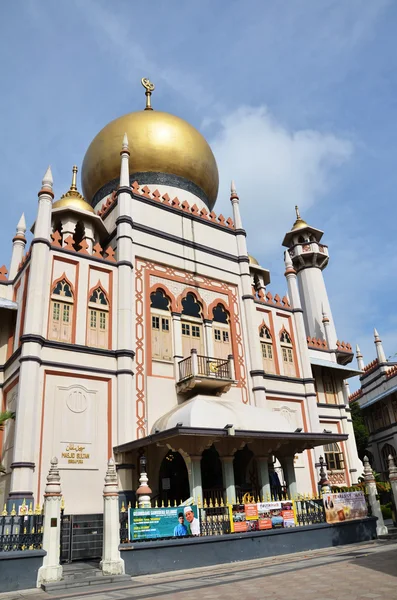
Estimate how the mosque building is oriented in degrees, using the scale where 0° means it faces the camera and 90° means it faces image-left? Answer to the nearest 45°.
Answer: approximately 315°

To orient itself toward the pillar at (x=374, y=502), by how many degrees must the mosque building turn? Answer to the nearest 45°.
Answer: approximately 45° to its left

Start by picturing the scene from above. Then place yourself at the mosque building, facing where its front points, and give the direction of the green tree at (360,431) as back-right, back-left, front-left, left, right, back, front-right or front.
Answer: left

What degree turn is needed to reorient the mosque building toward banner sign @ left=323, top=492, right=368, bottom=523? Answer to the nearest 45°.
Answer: approximately 45° to its left
